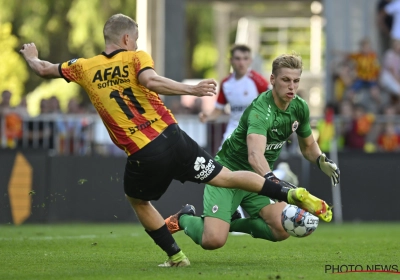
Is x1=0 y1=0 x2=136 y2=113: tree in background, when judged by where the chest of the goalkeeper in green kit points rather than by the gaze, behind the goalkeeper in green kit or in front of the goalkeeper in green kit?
behind

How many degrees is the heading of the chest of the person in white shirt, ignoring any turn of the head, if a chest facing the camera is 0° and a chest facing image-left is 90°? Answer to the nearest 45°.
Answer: approximately 0°

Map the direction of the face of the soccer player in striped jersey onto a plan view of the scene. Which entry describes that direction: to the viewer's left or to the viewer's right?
to the viewer's right

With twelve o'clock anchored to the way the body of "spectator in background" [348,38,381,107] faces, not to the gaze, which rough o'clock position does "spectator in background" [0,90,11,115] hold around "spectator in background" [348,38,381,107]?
"spectator in background" [0,90,11,115] is roughly at 2 o'clock from "spectator in background" [348,38,381,107].

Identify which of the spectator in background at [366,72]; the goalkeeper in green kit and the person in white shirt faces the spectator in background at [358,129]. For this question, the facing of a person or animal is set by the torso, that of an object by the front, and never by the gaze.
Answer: the spectator in background at [366,72]

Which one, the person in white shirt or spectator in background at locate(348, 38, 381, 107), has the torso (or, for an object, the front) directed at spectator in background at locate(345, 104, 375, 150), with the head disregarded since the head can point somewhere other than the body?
spectator in background at locate(348, 38, 381, 107)

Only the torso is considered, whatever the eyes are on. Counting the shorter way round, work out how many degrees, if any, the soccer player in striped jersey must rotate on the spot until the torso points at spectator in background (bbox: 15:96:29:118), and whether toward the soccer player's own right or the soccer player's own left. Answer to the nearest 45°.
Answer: approximately 45° to the soccer player's own left

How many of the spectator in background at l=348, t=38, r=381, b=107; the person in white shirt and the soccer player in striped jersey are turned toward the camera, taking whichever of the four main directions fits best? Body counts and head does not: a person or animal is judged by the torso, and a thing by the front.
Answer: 2

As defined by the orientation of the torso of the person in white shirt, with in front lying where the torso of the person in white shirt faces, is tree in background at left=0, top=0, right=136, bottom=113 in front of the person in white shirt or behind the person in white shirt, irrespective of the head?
behind

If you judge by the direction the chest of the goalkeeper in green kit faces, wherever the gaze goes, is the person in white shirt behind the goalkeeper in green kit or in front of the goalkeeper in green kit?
behind
